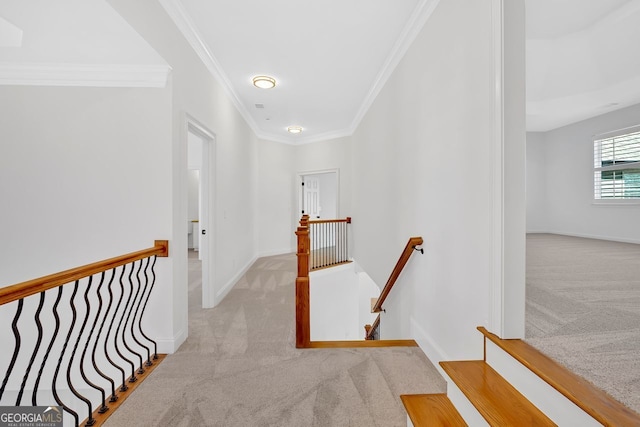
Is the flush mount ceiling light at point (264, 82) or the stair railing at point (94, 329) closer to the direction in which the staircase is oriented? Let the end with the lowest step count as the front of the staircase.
the stair railing

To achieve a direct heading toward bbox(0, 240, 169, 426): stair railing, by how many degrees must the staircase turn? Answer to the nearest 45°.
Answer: approximately 45° to its right

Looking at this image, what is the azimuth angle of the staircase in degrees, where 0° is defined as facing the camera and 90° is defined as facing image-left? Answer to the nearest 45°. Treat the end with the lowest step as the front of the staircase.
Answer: approximately 45°

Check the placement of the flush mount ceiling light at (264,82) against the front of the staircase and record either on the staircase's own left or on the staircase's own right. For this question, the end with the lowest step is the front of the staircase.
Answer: on the staircase's own right
